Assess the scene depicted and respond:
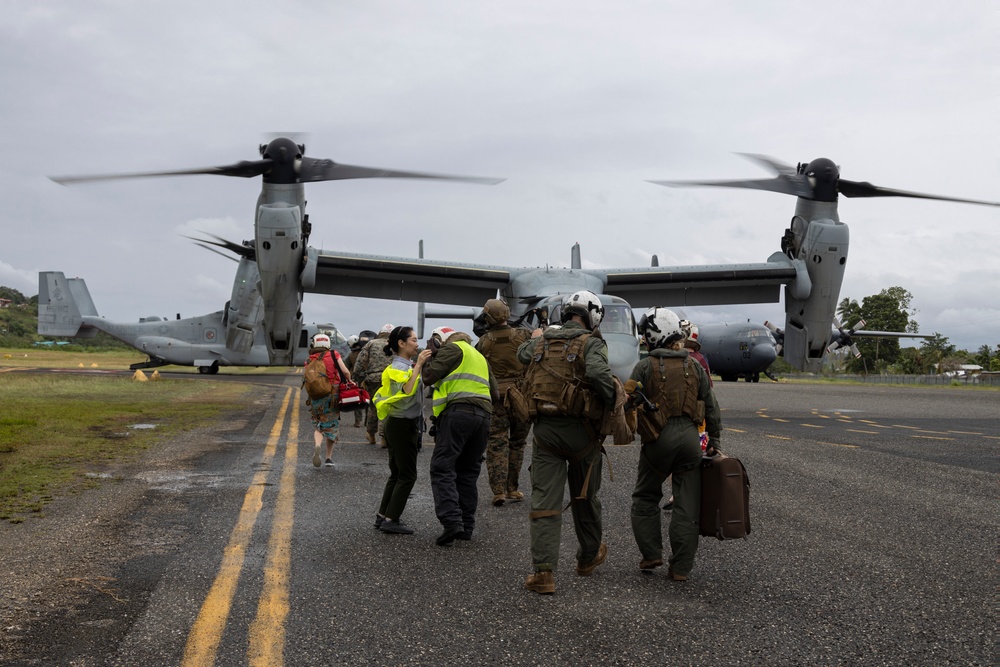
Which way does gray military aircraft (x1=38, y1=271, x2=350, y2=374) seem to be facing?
to the viewer's right

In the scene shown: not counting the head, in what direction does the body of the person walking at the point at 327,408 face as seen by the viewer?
away from the camera

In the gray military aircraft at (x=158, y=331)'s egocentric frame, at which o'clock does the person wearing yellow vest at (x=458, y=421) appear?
The person wearing yellow vest is roughly at 3 o'clock from the gray military aircraft.

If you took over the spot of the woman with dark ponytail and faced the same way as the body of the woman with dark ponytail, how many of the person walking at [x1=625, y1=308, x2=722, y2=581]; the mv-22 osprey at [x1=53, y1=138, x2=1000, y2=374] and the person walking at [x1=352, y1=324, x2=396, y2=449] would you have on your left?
2

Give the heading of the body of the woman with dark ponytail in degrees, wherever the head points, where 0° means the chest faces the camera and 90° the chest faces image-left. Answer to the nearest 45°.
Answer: approximately 270°

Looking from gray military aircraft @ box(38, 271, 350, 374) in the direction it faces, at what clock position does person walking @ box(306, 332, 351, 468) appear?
The person walking is roughly at 3 o'clock from the gray military aircraft.

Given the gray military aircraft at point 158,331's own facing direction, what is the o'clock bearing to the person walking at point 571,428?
The person walking is roughly at 3 o'clock from the gray military aircraft.

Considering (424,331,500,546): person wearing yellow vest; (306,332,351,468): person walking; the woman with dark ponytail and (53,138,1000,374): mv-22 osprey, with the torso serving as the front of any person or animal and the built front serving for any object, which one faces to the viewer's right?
the woman with dark ponytail
